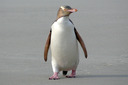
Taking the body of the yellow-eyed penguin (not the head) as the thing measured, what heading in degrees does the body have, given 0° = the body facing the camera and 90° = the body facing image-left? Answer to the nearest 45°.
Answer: approximately 0°
